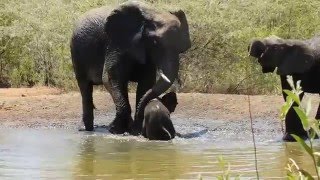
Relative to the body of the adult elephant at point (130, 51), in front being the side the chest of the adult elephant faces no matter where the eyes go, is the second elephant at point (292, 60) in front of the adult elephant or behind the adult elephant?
in front

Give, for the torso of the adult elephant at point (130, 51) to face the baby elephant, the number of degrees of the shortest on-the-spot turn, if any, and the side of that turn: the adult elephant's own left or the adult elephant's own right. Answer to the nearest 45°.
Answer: approximately 45° to the adult elephant's own right

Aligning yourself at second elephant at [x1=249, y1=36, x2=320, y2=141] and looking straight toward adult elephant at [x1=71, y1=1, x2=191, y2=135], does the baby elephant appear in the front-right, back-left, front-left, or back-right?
front-left

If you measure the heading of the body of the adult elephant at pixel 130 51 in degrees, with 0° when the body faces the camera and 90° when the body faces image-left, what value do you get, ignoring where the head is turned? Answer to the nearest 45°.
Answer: approximately 315°
